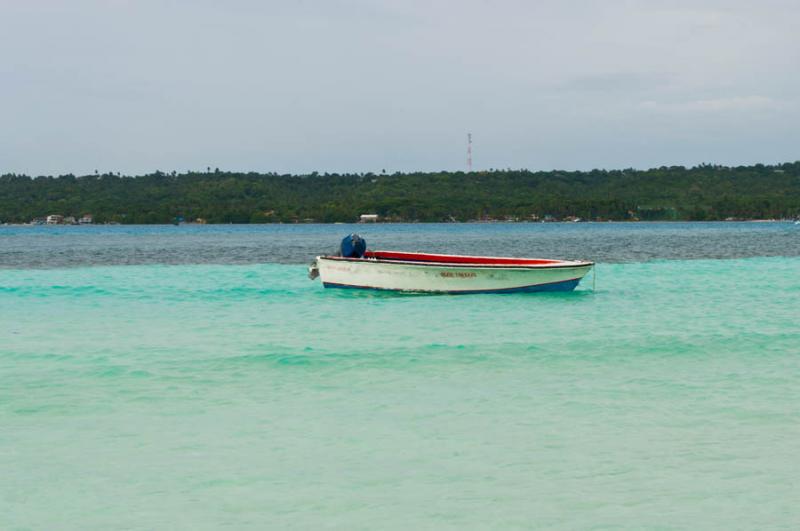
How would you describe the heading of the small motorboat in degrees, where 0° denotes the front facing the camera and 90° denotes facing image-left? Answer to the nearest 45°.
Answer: approximately 270°
